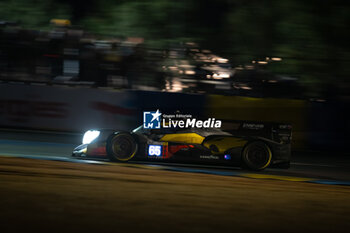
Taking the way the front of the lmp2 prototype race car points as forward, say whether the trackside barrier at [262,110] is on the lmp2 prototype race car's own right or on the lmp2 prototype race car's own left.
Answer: on the lmp2 prototype race car's own right

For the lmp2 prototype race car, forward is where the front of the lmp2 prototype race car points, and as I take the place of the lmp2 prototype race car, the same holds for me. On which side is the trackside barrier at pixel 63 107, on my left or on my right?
on my right

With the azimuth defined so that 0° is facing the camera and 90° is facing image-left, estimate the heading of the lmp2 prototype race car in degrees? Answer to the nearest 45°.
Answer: approximately 90°

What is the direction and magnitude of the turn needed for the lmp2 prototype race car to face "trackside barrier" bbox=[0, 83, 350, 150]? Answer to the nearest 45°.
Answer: approximately 90° to its right
